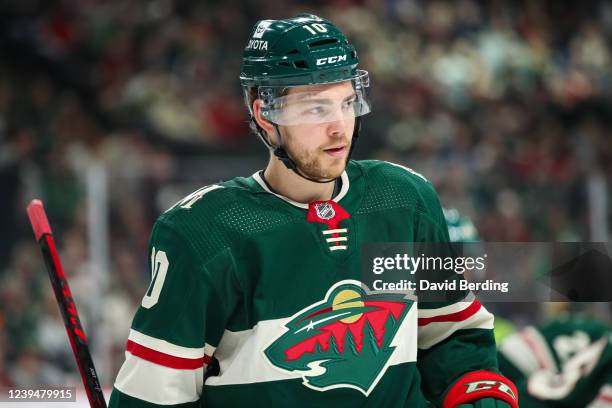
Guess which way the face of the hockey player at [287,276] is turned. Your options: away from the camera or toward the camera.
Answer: toward the camera

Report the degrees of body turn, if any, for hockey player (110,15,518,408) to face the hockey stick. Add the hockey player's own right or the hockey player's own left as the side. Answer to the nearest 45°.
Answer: approximately 135° to the hockey player's own right

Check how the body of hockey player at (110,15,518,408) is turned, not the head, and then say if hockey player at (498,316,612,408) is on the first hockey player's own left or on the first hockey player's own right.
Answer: on the first hockey player's own left
